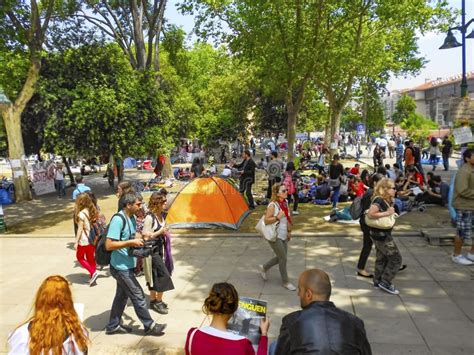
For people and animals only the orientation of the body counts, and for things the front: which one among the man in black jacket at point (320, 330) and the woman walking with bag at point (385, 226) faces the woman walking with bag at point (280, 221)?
the man in black jacket

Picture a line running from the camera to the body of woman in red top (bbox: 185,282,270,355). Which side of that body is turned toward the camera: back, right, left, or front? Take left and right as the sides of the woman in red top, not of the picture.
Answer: back

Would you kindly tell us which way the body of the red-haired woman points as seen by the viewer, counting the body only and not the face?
away from the camera

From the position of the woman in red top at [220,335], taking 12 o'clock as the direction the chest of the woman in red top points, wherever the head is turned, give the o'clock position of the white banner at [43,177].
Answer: The white banner is roughly at 11 o'clock from the woman in red top.

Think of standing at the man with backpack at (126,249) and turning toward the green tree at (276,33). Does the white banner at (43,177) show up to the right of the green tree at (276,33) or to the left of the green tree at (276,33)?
left

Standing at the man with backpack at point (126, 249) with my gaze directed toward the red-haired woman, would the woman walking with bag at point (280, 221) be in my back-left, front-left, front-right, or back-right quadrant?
back-left

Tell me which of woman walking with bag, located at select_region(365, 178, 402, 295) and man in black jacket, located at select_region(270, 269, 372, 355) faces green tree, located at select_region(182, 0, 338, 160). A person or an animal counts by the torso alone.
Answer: the man in black jacket

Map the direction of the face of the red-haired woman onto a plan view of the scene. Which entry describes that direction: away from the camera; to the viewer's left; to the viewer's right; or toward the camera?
away from the camera

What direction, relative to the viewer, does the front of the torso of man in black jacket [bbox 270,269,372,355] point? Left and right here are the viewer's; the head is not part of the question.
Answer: facing away from the viewer

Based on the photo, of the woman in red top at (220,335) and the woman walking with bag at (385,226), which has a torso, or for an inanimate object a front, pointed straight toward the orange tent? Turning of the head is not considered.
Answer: the woman in red top

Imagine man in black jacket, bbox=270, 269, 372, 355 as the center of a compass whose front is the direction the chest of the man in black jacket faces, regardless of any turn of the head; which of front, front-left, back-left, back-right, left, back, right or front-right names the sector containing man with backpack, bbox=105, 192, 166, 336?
front-left

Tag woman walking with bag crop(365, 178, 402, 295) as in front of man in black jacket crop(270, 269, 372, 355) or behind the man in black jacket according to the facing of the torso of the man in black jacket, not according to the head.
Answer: in front

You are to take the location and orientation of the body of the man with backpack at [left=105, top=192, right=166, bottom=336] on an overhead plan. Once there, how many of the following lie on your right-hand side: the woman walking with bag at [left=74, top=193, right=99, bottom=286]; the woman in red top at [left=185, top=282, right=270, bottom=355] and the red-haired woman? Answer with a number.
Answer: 2
